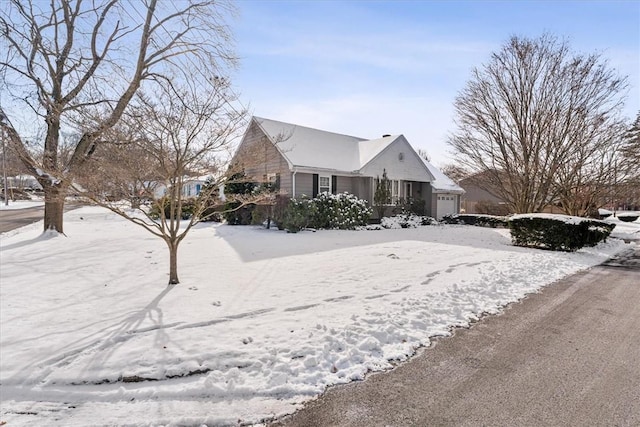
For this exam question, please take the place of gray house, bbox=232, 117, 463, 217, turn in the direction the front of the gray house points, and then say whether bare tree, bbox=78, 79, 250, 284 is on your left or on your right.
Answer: on your right

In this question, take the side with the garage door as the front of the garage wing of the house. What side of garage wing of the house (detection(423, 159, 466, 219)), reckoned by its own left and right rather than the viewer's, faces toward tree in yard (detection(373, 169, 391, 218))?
right

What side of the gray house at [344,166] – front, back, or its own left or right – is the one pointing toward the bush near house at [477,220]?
left

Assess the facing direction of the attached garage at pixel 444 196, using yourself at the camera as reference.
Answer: facing the viewer and to the right of the viewer

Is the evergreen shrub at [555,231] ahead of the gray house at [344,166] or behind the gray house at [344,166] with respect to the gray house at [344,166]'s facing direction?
ahead

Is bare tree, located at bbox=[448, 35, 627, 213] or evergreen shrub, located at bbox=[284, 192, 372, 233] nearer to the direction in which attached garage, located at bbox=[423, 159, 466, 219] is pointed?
the bare tree

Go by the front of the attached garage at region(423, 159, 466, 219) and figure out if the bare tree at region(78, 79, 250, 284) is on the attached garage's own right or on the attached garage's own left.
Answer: on the attached garage's own right

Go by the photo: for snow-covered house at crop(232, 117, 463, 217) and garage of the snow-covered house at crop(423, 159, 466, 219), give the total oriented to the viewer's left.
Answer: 0

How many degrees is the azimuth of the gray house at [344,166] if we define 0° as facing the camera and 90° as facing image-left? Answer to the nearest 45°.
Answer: approximately 315°

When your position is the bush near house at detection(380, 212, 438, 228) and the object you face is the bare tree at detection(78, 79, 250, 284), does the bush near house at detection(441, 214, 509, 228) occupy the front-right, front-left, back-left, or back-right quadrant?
back-left

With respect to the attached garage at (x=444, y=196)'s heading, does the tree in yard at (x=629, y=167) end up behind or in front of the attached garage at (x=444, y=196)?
in front

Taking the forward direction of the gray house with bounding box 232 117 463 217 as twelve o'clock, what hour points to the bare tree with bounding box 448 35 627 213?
The bare tree is roughly at 11 o'clock from the gray house.
